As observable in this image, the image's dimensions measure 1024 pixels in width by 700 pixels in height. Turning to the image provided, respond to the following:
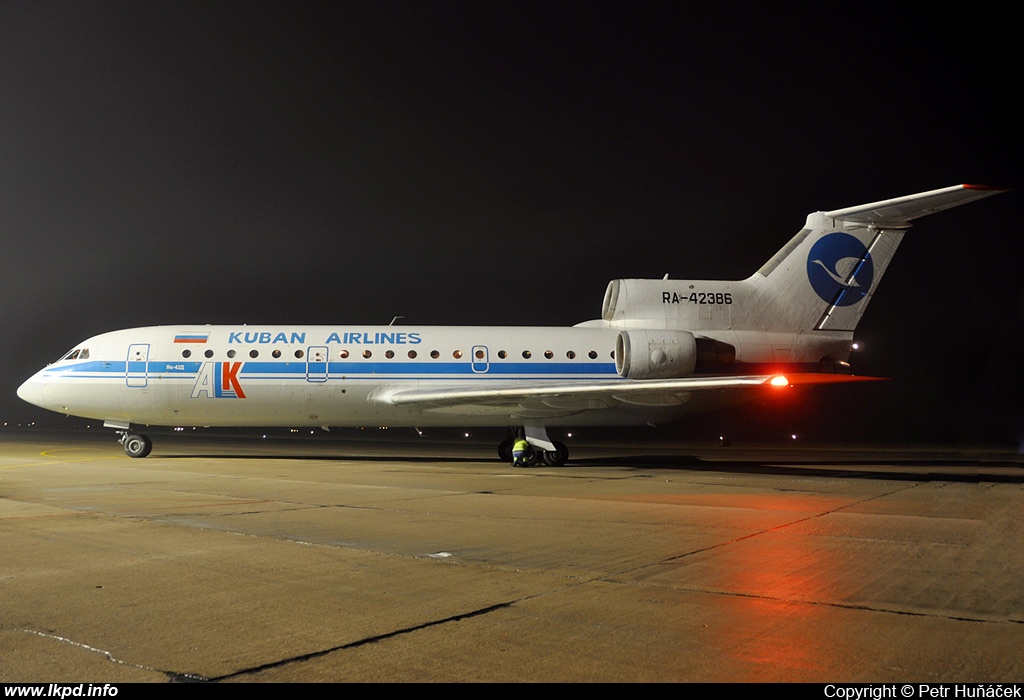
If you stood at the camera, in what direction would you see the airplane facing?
facing to the left of the viewer
